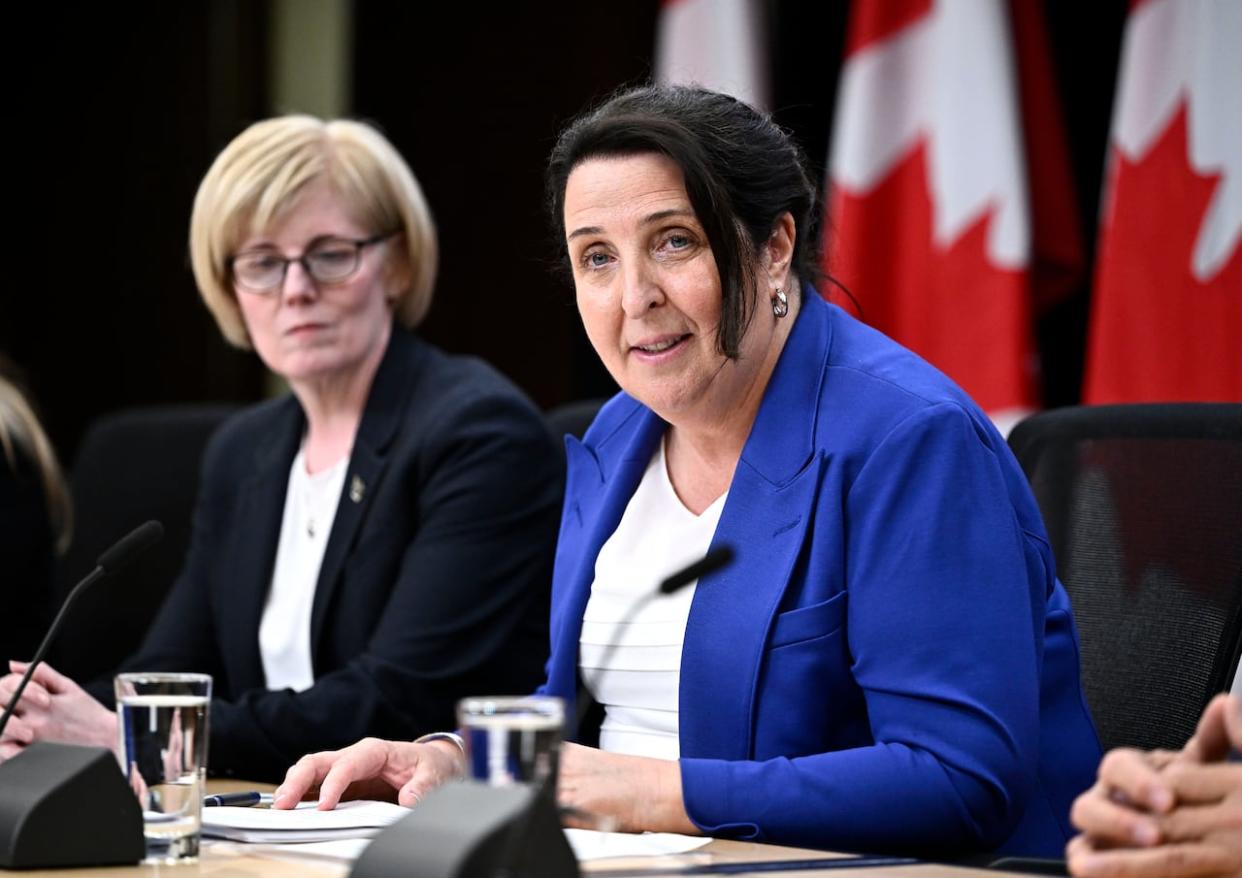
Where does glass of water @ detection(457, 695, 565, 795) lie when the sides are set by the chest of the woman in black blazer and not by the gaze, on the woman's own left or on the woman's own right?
on the woman's own left

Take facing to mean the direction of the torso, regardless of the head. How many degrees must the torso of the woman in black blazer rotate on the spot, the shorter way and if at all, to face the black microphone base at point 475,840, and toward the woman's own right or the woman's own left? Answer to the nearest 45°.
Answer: approximately 45° to the woman's own left

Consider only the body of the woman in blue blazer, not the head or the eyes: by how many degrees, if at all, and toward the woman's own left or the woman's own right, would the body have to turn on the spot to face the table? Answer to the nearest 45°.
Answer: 0° — they already face it

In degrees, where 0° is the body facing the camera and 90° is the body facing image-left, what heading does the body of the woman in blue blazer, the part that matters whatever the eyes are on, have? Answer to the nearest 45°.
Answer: approximately 45°

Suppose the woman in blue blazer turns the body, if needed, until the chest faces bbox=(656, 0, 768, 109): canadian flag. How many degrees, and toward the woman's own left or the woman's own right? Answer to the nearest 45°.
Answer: approximately 135° to the woman's own right
